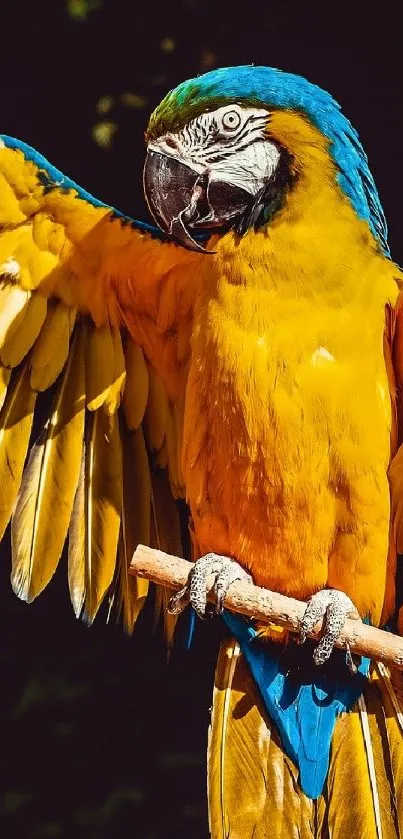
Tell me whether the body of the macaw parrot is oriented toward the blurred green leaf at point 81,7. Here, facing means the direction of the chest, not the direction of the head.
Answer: no

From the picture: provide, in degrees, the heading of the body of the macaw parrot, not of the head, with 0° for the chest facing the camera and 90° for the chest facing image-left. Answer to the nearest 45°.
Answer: approximately 0°
